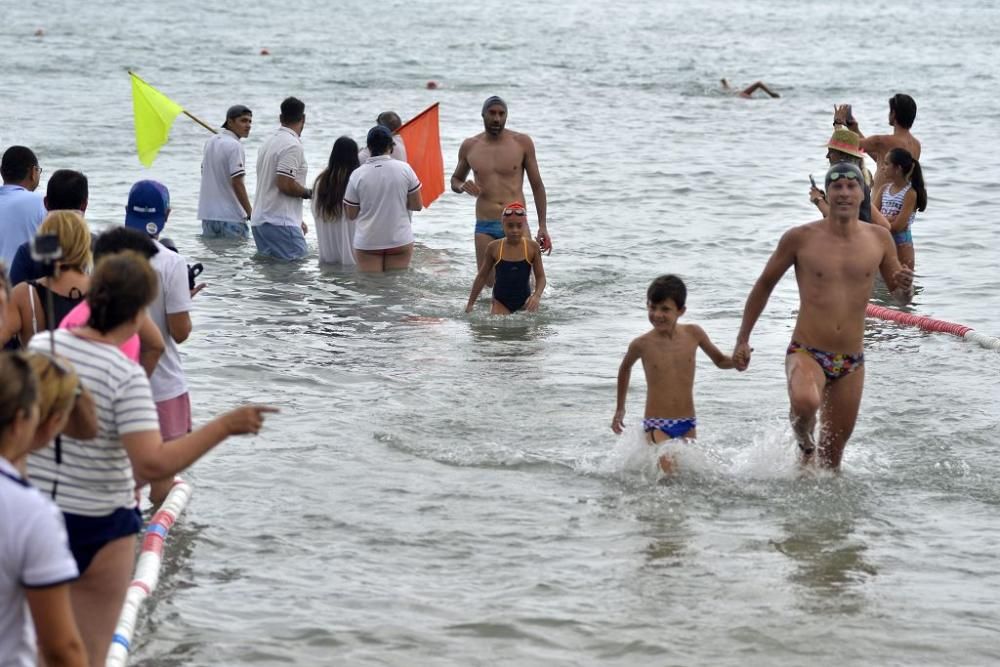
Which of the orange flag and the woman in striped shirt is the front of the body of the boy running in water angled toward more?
the woman in striped shirt

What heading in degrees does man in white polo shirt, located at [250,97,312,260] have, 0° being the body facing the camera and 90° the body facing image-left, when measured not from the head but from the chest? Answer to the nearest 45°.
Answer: approximately 225°

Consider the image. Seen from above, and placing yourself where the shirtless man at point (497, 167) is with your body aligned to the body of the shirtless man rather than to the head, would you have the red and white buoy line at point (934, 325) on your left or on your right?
on your left

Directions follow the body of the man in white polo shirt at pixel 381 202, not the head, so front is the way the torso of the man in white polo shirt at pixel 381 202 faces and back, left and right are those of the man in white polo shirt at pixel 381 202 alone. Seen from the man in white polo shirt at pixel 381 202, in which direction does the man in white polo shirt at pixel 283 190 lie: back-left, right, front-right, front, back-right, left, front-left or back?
front-left

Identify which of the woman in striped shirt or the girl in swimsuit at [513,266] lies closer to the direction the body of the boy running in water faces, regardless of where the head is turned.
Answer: the woman in striped shirt

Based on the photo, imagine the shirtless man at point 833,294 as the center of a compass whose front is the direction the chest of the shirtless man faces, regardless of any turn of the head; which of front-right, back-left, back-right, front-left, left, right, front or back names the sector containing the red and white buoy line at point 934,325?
back

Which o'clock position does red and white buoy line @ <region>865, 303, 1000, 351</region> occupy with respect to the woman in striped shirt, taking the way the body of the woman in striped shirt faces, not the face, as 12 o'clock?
The red and white buoy line is roughly at 12 o'clock from the woman in striped shirt.

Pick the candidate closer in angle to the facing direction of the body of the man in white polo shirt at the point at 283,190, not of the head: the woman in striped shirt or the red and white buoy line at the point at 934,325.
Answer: the red and white buoy line

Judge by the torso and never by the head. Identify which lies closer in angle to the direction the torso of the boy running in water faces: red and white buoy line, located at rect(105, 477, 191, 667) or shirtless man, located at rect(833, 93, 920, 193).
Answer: the red and white buoy line
